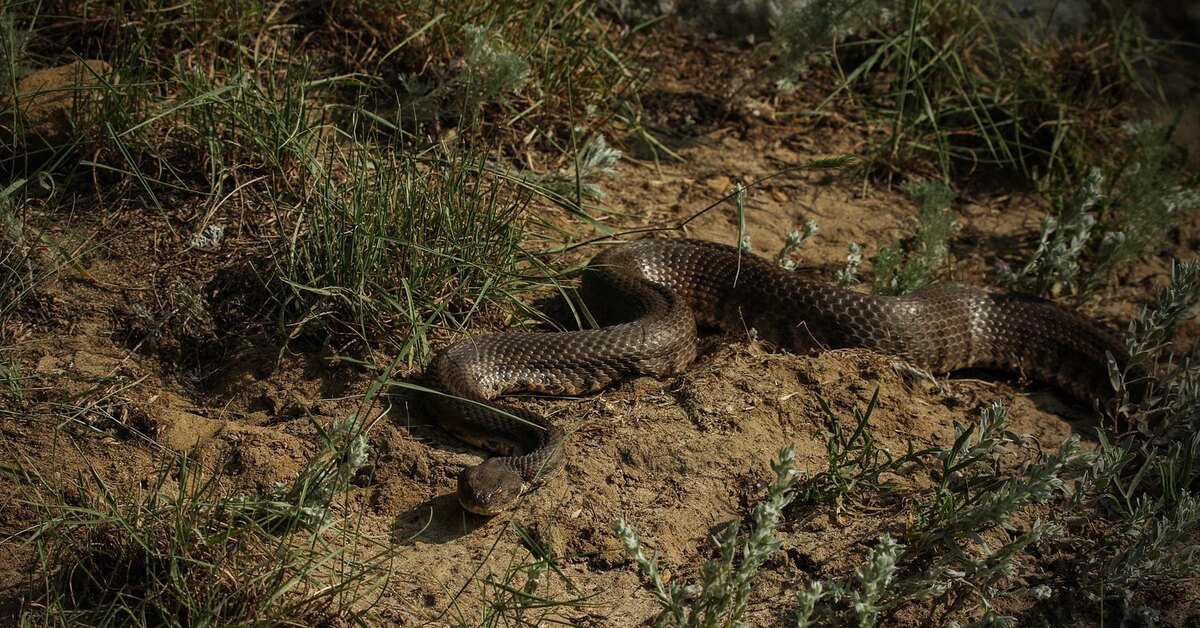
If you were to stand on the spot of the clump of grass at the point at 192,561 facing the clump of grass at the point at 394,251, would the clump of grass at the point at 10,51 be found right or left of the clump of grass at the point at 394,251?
left

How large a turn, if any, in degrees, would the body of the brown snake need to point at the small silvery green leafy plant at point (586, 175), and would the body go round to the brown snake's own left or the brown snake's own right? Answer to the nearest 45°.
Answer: approximately 90° to the brown snake's own right

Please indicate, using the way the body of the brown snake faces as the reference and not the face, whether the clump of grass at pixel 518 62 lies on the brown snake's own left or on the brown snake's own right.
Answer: on the brown snake's own right

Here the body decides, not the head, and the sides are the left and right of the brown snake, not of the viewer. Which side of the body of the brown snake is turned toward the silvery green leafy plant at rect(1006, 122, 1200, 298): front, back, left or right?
back

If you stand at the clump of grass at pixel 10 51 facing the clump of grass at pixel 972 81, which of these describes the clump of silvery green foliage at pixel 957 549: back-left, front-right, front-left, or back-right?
front-right

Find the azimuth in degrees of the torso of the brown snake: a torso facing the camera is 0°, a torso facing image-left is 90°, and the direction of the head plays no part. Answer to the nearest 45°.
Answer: approximately 45°

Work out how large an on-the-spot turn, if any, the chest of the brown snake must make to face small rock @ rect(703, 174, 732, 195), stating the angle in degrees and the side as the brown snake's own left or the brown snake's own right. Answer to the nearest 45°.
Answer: approximately 135° to the brown snake's own right

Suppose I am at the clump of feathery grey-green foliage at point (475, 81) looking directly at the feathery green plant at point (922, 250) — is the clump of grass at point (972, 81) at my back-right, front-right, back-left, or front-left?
front-left
